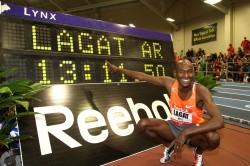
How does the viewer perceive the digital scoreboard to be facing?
facing the viewer and to the right of the viewer
